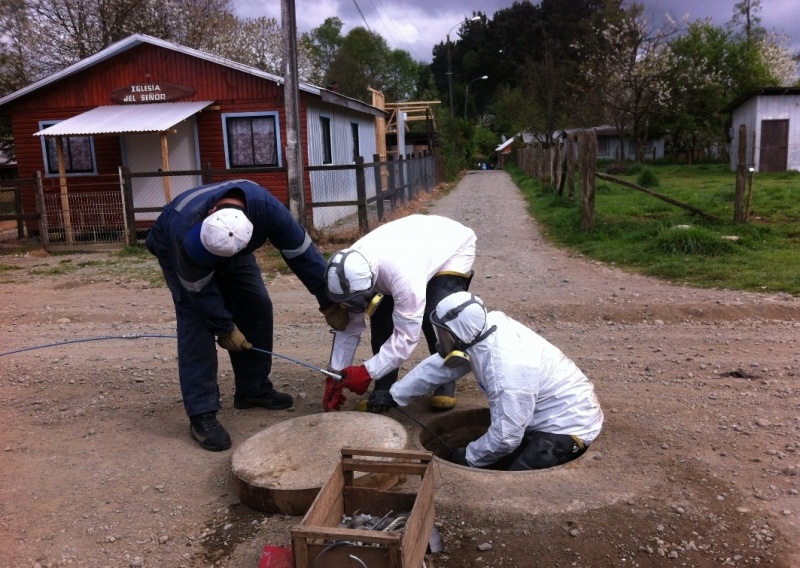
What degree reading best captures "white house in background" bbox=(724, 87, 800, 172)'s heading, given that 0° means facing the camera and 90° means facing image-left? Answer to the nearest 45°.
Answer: approximately 0°

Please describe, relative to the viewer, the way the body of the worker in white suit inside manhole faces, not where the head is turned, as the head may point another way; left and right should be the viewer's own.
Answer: facing to the left of the viewer

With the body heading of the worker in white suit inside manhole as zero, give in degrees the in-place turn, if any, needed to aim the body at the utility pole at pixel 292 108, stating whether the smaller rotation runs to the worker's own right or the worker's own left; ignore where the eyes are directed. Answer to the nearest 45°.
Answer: approximately 90° to the worker's own right

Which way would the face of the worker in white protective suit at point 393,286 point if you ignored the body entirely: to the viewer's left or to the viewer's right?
to the viewer's left

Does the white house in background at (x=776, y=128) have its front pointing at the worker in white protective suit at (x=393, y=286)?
yes

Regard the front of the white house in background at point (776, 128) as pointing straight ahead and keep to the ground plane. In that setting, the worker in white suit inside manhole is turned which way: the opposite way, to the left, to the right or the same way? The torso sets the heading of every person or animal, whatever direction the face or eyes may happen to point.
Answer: to the right
